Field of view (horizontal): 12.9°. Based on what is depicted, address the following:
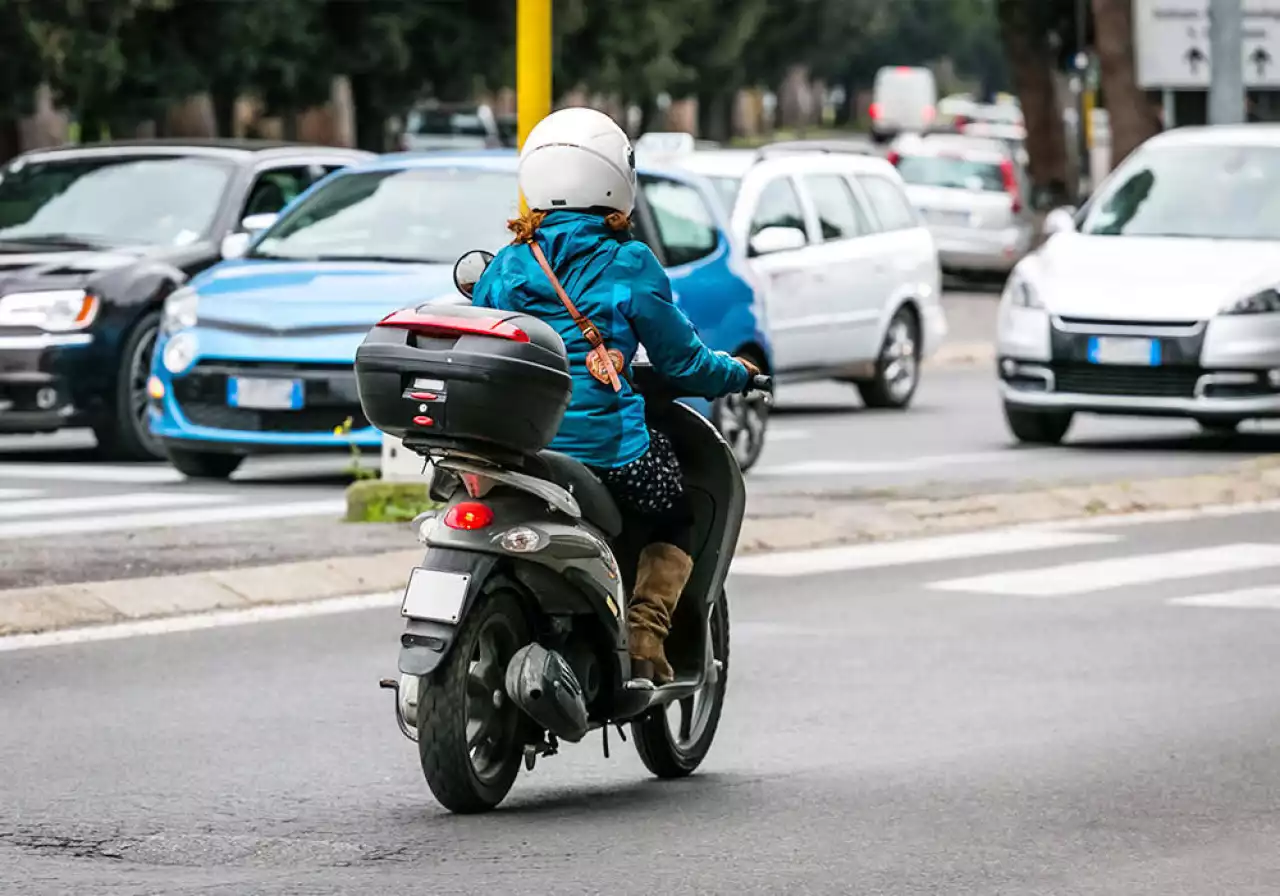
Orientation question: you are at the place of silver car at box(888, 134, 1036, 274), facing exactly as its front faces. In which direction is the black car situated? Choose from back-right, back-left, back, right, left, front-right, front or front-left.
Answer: back

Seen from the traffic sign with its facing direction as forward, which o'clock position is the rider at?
The rider is roughly at 12 o'clock from the traffic sign.

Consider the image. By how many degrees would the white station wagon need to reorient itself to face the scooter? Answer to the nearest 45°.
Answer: approximately 45° to its left

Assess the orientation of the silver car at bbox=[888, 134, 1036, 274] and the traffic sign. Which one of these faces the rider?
the traffic sign

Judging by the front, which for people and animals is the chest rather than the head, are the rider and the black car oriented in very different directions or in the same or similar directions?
very different directions

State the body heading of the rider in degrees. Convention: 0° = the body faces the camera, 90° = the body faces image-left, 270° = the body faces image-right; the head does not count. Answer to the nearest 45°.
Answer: approximately 225°

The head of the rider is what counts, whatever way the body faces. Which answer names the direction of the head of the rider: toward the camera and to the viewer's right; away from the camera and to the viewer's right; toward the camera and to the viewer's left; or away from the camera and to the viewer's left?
away from the camera and to the viewer's right

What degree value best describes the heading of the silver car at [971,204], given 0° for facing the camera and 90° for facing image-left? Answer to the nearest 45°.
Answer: approximately 180°

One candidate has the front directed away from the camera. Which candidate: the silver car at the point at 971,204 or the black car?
the silver car

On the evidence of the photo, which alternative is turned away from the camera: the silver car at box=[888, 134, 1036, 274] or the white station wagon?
the silver car
